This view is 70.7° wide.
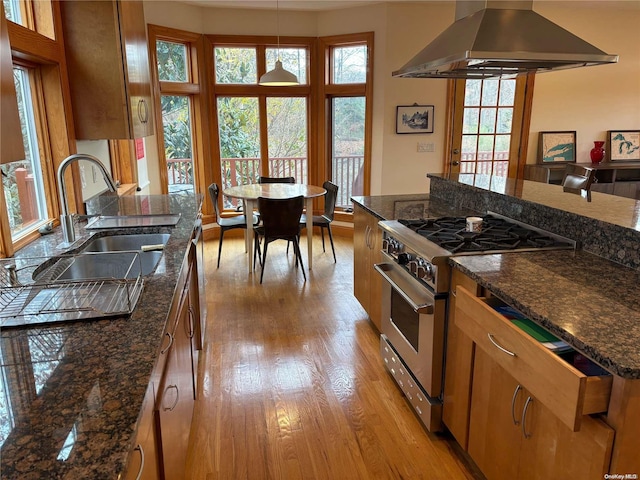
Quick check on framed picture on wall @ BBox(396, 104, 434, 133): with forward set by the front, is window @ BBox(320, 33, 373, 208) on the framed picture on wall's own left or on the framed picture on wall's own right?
on the framed picture on wall's own right

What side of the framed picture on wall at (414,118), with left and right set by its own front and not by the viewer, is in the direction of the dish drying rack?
front

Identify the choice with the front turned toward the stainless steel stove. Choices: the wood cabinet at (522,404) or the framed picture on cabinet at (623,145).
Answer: the framed picture on cabinet

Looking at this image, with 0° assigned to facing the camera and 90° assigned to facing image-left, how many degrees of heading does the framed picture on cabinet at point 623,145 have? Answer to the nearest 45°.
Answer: approximately 0°

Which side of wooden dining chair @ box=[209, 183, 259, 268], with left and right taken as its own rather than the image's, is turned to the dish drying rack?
right

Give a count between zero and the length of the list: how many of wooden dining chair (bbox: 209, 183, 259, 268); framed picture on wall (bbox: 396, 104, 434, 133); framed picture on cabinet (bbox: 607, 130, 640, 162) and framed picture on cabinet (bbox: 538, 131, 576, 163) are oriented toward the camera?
3

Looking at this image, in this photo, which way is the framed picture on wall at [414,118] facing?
toward the camera

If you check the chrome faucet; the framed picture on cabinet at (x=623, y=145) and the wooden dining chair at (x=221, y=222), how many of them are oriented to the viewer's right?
2

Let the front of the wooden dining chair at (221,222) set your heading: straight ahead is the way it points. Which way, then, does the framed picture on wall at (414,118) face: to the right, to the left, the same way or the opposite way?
to the right

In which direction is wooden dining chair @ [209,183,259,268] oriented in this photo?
to the viewer's right

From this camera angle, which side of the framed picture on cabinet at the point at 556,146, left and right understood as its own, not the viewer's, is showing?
front

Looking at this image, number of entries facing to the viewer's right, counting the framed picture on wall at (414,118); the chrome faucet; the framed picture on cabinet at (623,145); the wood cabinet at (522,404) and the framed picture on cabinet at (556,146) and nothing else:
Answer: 1

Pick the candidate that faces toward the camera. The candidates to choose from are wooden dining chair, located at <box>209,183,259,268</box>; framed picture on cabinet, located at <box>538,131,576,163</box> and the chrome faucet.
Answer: the framed picture on cabinet

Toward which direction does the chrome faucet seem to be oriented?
to the viewer's right

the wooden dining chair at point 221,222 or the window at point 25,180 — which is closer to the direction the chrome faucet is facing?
the wooden dining chair

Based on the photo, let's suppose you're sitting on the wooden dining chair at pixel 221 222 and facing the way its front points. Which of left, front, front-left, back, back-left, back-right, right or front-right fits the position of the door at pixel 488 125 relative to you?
front

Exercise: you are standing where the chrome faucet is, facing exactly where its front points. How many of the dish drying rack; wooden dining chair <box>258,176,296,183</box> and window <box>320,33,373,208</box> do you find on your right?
1
